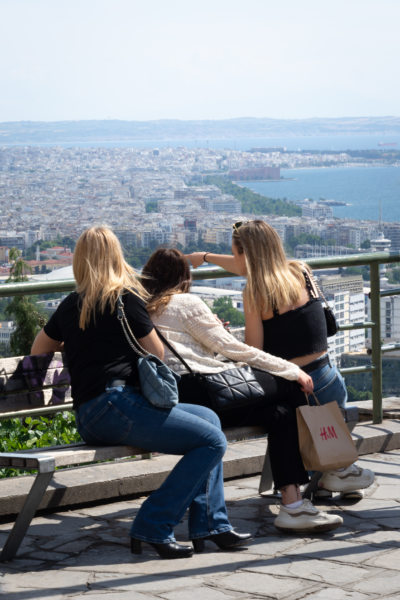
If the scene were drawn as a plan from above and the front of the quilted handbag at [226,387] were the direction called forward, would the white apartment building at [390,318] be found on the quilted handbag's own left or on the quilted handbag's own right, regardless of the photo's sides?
on the quilted handbag's own left

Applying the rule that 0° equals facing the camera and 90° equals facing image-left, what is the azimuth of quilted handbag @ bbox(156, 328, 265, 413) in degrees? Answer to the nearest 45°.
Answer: approximately 315°

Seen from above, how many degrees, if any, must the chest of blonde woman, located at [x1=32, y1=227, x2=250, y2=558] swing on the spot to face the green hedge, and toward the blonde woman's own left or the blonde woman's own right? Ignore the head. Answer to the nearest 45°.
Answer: approximately 45° to the blonde woman's own left

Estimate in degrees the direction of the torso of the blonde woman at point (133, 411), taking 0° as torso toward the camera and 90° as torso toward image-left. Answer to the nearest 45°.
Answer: approximately 225°

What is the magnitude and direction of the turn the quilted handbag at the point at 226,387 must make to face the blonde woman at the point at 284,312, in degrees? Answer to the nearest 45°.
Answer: approximately 90° to its left

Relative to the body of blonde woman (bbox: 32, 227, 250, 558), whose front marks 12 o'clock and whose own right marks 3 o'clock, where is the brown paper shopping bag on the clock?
The brown paper shopping bag is roughly at 1 o'clock from the blonde woman.

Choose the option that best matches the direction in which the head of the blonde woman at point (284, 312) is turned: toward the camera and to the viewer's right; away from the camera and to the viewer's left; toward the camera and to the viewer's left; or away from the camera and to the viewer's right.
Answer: away from the camera and to the viewer's left

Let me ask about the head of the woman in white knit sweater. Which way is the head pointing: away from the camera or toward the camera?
away from the camera

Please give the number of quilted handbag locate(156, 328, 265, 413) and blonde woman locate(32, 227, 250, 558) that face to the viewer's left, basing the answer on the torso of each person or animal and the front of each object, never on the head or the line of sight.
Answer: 0

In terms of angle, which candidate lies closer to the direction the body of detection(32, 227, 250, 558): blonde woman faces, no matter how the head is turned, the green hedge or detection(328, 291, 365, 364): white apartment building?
the white apartment building
